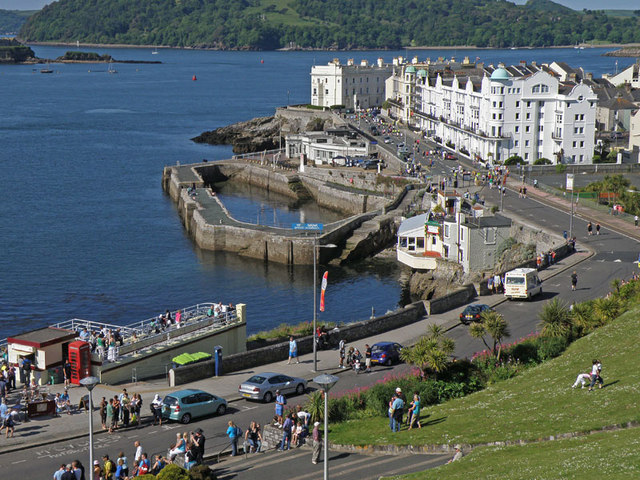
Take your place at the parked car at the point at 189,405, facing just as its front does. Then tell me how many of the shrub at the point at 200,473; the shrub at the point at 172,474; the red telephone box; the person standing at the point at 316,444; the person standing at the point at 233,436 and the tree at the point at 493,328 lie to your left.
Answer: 1

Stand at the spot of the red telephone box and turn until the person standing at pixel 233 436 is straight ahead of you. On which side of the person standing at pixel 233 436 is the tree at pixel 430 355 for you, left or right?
left

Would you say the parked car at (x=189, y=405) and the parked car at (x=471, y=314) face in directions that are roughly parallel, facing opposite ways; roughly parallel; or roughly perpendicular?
roughly parallel

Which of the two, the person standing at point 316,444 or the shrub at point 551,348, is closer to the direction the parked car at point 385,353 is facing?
the shrub

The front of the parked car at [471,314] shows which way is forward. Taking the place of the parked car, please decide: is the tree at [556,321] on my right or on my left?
on my right

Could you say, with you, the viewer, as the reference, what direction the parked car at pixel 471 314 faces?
facing away from the viewer and to the right of the viewer

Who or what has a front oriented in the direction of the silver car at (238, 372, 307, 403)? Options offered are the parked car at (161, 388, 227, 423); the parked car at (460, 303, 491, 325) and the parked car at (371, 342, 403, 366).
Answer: the parked car at (161, 388, 227, 423)

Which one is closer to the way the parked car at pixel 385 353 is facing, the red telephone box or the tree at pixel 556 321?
the tree

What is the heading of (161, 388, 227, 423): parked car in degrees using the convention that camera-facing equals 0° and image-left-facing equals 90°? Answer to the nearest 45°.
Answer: approximately 225°

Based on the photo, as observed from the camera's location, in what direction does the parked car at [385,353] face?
facing away from the viewer and to the right of the viewer

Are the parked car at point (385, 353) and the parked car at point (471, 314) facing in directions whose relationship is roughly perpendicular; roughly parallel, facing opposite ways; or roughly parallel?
roughly parallel

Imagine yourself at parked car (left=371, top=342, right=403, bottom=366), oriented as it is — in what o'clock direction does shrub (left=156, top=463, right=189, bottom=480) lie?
The shrub is roughly at 5 o'clock from the parked car.

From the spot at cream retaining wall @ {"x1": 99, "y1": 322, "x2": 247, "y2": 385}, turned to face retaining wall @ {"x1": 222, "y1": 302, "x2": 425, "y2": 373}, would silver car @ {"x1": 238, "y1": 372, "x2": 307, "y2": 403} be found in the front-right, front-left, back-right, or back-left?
front-right
